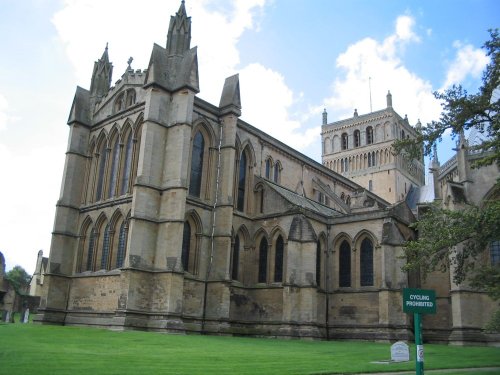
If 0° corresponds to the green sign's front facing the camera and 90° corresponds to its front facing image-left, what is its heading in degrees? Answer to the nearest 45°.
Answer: approximately 0°
